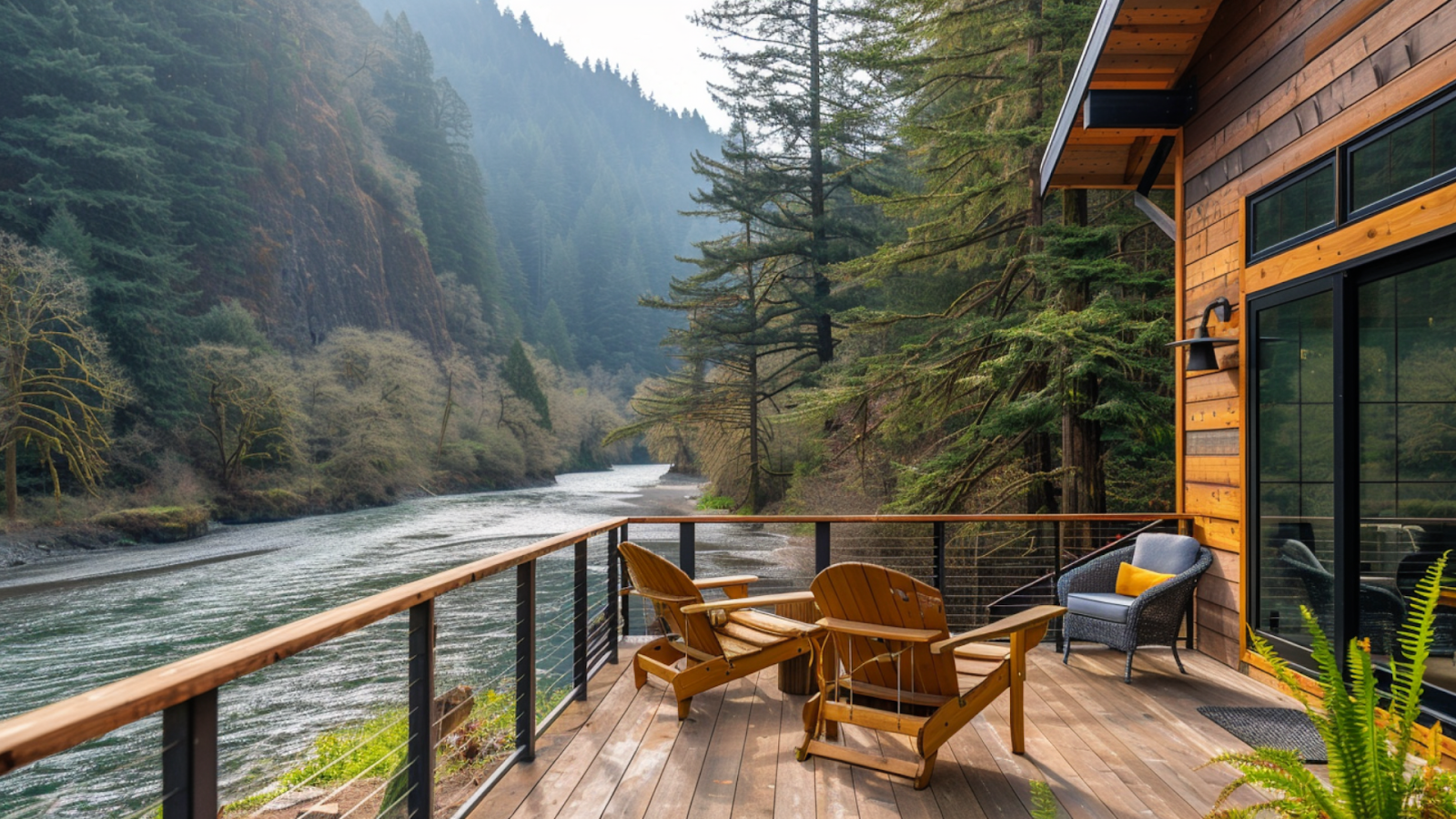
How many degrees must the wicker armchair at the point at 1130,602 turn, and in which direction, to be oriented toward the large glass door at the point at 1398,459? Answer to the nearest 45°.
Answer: approximately 135° to its left

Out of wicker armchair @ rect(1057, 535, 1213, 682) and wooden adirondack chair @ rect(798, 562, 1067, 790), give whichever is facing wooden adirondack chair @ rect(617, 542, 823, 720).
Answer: the wicker armchair

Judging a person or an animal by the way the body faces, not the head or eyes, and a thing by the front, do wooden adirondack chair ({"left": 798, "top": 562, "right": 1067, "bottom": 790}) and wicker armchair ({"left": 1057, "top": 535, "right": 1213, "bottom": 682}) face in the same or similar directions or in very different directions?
very different directions

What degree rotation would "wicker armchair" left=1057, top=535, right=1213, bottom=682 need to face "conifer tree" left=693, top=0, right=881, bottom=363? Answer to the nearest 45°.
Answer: approximately 90° to its right

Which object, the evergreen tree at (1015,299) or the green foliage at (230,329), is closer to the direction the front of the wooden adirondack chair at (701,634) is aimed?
the evergreen tree

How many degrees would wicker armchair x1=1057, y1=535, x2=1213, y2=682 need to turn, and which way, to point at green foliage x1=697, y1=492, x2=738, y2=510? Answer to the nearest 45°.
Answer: approximately 90° to its right

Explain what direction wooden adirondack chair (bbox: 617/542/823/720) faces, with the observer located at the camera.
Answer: facing away from the viewer and to the right of the viewer

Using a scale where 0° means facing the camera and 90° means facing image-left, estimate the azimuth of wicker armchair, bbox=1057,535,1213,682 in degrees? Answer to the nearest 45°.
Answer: approximately 45°

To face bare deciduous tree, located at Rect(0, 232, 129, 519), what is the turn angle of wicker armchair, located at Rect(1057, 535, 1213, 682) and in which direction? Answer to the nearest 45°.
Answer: approximately 45° to its right

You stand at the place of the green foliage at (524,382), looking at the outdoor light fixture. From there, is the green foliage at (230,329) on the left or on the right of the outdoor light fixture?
right

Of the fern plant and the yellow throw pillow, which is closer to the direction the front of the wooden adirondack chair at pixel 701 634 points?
the yellow throw pillow
